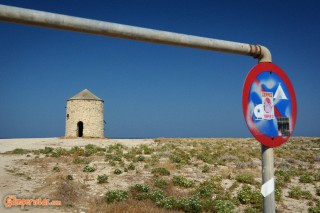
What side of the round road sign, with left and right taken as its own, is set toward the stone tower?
back

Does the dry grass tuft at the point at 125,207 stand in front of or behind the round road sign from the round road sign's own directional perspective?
behind

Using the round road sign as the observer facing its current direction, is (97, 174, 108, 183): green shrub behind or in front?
behind

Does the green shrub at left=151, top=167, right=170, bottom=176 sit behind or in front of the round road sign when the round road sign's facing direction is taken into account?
behind

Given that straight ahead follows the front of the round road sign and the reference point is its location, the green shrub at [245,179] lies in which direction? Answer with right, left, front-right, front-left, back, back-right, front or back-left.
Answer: back-left

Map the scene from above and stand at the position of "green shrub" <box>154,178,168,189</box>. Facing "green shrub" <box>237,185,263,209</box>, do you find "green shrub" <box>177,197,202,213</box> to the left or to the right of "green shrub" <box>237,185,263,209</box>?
right

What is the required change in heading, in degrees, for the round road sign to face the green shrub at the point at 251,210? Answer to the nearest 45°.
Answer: approximately 135° to its left
